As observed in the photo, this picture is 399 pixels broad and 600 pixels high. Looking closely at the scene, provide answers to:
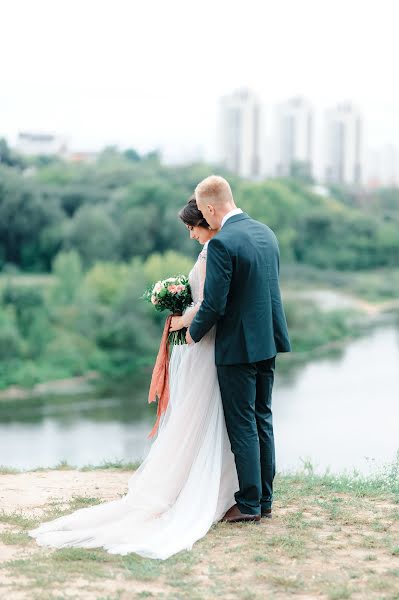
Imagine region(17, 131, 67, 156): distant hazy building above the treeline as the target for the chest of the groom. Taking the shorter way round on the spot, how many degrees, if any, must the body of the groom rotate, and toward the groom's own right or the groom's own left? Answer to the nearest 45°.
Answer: approximately 45° to the groom's own right

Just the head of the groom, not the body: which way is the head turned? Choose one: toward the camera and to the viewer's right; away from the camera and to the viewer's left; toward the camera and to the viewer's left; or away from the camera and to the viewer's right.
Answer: away from the camera and to the viewer's left

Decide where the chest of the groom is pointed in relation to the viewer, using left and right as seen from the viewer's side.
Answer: facing away from the viewer and to the left of the viewer
